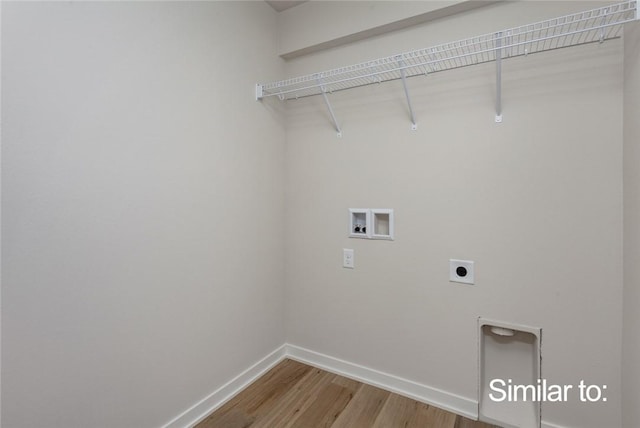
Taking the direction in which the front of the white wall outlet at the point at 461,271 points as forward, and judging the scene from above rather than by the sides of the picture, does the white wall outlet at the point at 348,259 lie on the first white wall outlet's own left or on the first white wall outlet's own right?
on the first white wall outlet's own right

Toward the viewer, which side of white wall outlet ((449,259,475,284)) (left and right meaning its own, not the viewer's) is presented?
front
